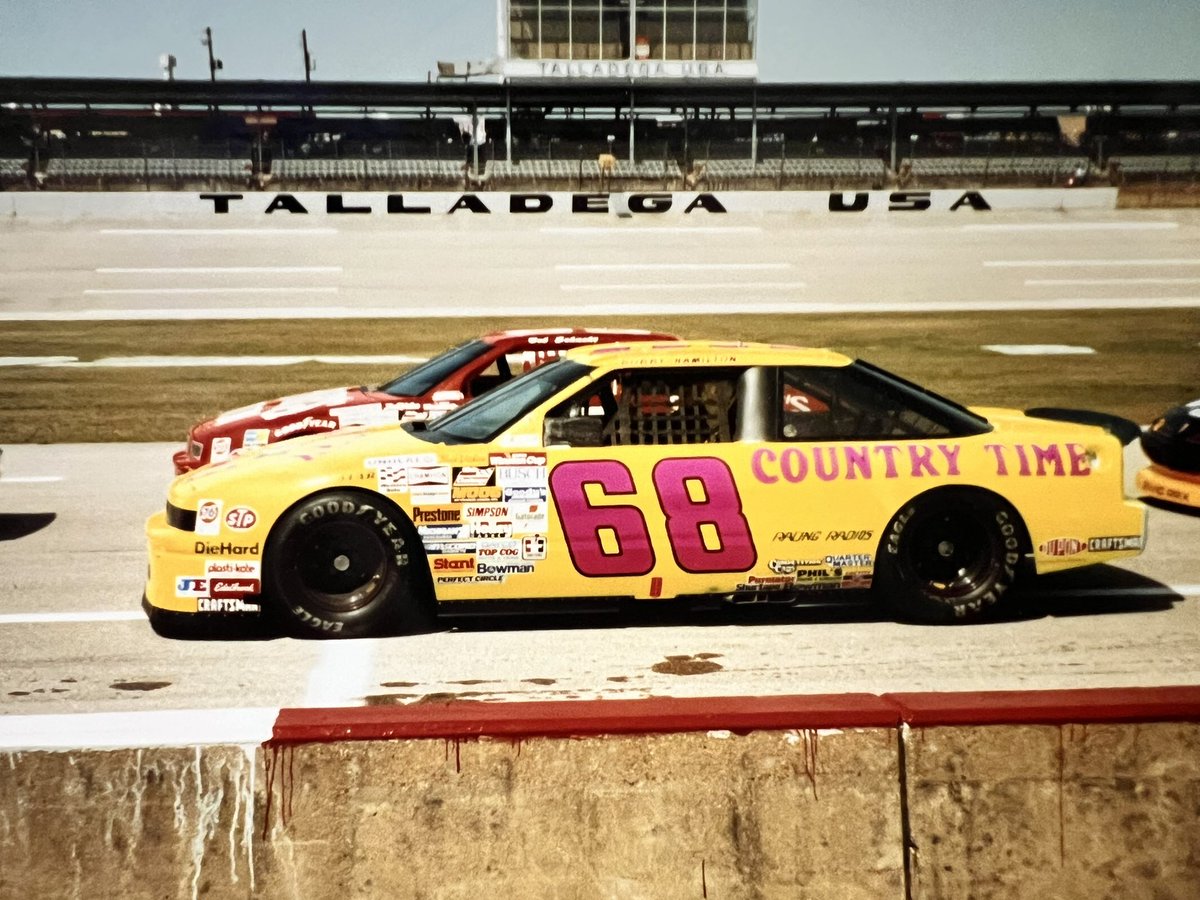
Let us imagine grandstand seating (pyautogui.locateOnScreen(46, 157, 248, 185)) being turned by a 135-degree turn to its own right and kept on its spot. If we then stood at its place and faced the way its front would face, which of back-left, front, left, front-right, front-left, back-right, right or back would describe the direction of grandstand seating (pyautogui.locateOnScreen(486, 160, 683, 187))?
back-right

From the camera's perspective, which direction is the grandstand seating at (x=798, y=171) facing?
toward the camera

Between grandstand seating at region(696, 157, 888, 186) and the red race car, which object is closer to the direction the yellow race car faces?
the red race car

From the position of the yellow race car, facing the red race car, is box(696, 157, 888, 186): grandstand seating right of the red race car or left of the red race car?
right

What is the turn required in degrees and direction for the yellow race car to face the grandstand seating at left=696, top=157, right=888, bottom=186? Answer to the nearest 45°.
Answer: approximately 90° to its right

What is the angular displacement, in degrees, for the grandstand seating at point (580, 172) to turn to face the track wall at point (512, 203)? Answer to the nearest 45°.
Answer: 0° — it already faces it

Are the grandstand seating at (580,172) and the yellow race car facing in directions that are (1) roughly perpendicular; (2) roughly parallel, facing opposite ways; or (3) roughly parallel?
roughly perpendicular

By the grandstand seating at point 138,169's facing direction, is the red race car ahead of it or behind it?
ahead

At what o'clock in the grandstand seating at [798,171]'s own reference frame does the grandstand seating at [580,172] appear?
the grandstand seating at [580,172] is roughly at 3 o'clock from the grandstand seating at [798,171].

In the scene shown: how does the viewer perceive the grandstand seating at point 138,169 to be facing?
facing the viewer

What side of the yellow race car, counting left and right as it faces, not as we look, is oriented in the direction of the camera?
left
